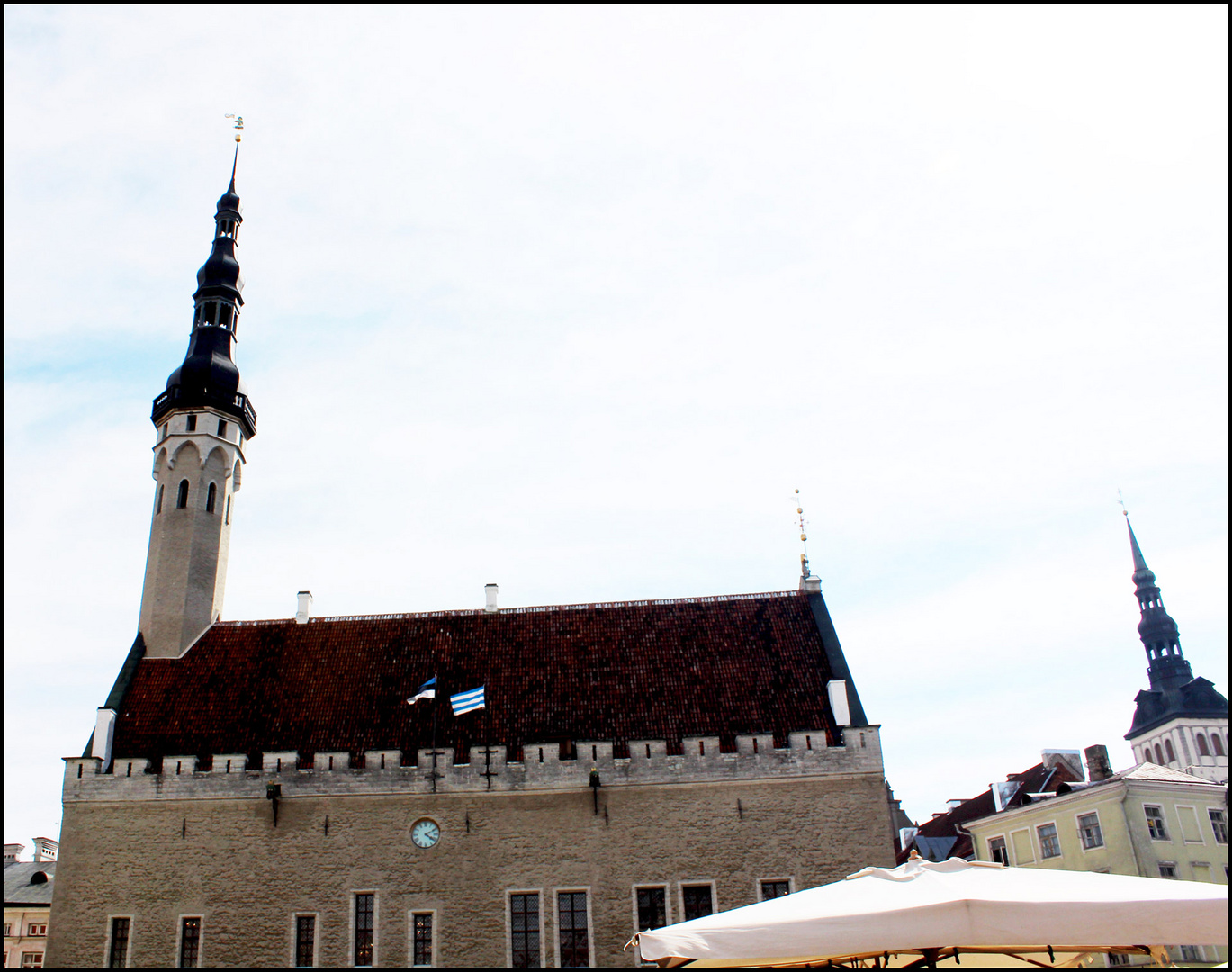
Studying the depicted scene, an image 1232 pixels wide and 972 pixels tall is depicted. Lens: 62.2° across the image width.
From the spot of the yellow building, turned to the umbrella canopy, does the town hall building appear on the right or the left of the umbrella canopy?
right

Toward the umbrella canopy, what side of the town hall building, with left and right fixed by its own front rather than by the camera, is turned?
front

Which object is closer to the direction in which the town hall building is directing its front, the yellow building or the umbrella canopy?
the umbrella canopy

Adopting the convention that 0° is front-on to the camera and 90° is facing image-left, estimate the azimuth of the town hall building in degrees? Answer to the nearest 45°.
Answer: approximately 0°

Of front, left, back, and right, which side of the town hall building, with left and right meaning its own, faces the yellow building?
left

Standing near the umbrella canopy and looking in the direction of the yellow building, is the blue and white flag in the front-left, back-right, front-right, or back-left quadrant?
front-left
